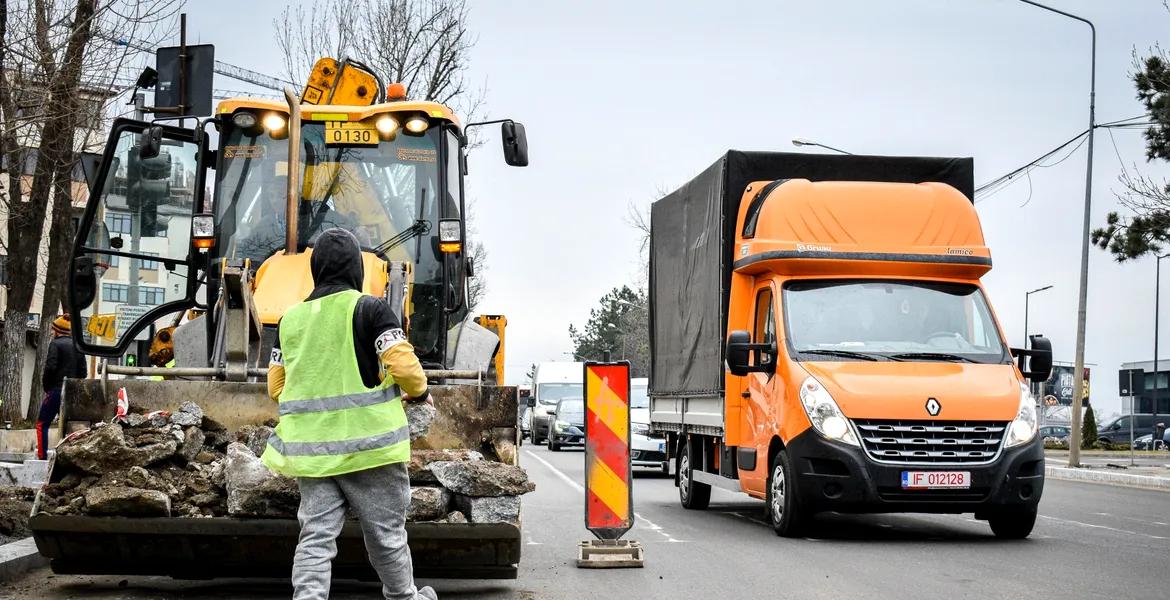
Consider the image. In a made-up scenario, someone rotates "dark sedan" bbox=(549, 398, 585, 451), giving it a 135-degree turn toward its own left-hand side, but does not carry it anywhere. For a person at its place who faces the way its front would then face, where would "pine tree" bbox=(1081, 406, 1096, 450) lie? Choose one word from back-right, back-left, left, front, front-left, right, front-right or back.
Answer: front

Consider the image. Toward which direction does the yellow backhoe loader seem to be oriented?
toward the camera

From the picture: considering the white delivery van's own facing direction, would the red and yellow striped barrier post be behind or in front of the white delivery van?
in front

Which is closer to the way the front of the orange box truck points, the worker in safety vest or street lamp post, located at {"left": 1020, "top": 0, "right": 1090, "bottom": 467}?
the worker in safety vest

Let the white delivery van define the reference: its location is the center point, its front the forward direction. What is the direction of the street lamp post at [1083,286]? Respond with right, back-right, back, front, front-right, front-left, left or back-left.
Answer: front-left

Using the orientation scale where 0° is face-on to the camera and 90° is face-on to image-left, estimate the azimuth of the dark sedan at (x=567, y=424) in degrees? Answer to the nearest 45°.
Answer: approximately 0°

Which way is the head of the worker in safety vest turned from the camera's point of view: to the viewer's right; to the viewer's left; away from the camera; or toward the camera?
away from the camera

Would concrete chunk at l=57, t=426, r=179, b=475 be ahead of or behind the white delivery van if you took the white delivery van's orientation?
ahead

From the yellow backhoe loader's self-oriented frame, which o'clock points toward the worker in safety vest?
The worker in safety vest is roughly at 12 o'clock from the yellow backhoe loader.

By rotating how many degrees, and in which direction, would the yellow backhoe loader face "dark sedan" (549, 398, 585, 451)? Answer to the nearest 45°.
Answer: approximately 180°

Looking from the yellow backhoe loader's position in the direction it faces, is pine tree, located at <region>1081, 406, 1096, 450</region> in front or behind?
behind

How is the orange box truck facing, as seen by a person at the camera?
facing the viewer and to the right of the viewer

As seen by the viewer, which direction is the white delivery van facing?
toward the camera

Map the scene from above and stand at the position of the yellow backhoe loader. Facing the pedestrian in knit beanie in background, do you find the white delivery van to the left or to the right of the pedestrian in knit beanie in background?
right

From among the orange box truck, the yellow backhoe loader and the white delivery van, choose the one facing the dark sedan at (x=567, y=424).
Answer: the white delivery van
